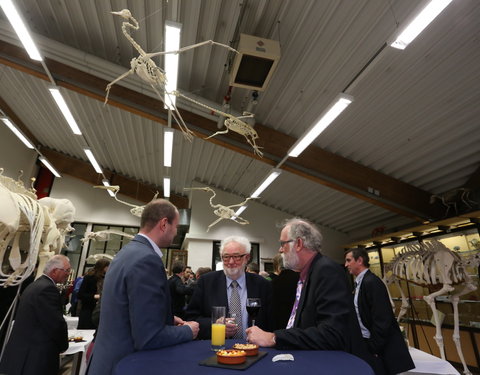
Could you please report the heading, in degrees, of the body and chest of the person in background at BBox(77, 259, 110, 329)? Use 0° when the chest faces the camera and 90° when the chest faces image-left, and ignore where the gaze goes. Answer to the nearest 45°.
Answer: approximately 270°

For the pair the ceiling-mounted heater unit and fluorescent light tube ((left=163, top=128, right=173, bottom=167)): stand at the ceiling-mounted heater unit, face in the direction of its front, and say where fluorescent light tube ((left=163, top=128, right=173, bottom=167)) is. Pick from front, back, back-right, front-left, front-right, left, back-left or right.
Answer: back-right

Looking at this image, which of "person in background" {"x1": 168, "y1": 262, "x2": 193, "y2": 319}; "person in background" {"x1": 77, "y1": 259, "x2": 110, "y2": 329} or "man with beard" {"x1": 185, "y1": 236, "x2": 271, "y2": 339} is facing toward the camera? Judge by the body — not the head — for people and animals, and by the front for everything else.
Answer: the man with beard

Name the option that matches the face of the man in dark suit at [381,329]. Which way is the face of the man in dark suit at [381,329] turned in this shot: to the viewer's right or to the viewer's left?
to the viewer's left

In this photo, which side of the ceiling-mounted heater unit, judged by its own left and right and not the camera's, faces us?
front

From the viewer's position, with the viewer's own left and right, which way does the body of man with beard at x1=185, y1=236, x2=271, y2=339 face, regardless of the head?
facing the viewer

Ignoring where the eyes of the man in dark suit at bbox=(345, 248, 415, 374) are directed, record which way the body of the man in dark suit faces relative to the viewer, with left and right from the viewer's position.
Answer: facing to the left of the viewer

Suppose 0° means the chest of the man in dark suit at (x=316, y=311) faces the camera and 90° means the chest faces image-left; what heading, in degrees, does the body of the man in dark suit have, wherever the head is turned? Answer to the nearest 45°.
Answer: approximately 90°
